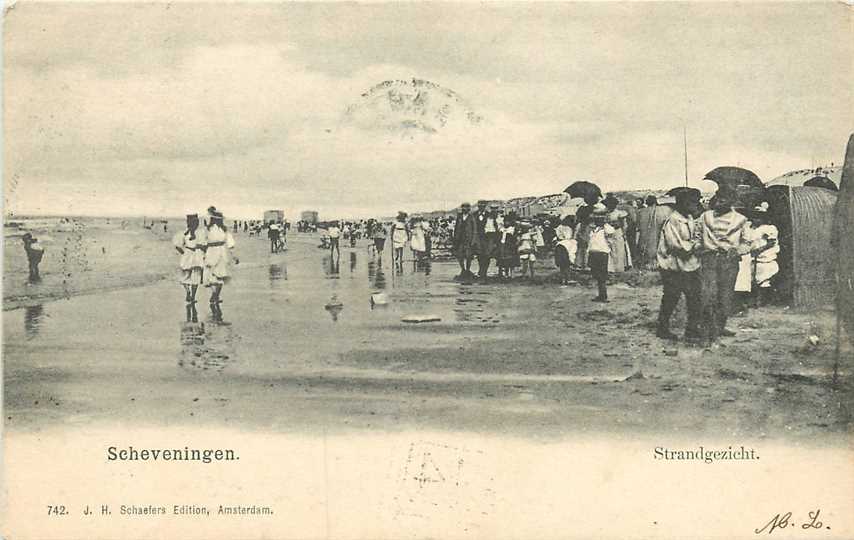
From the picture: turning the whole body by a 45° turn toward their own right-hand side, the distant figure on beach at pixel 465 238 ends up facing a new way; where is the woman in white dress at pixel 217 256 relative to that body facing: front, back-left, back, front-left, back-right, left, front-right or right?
front-right

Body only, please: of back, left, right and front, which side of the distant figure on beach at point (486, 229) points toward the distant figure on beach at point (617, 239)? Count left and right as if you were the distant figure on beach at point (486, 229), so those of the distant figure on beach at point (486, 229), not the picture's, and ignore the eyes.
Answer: left

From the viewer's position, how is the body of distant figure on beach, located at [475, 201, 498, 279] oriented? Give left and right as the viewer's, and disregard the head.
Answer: facing the viewer

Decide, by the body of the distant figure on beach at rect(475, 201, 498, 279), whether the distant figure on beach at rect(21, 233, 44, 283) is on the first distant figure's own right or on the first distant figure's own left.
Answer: on the first distant figure's own right
